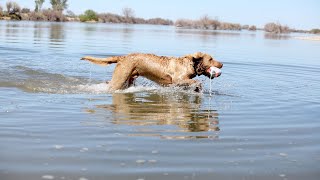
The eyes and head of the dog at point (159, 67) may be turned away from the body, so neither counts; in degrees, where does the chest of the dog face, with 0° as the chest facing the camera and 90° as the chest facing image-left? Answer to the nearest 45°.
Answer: approximately 270°
